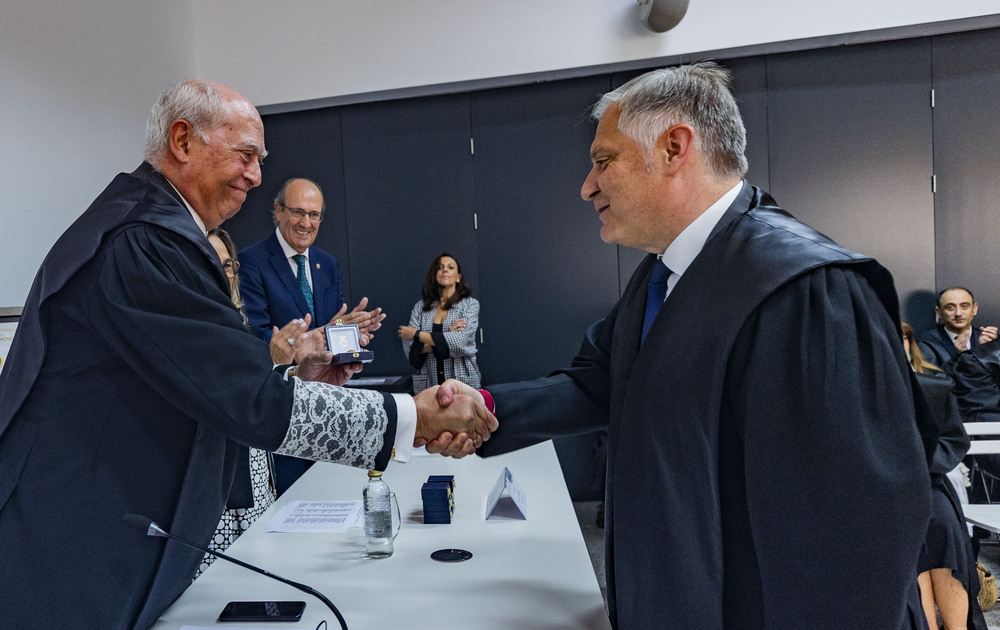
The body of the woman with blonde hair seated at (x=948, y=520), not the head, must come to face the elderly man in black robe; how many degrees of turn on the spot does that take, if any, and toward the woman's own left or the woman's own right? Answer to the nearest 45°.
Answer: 0° — they already face them

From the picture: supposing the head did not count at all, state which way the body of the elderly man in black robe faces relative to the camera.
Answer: to the viewer's right

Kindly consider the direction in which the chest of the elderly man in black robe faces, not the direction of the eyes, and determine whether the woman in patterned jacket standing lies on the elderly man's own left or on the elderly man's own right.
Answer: on the elderly man's own left

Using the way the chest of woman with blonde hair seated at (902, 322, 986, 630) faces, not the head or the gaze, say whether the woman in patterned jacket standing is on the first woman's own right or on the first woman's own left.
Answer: on the first woman's own right

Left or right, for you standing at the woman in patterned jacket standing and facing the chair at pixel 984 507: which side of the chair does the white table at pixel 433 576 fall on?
right

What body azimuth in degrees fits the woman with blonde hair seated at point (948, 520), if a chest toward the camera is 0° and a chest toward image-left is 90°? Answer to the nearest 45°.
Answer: approximately 45°

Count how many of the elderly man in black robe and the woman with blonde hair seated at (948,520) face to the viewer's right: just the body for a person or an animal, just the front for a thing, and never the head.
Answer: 1

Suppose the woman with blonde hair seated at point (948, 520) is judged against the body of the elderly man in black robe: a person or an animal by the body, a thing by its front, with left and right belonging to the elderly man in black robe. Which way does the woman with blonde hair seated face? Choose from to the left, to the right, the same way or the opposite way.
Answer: the opposite way
